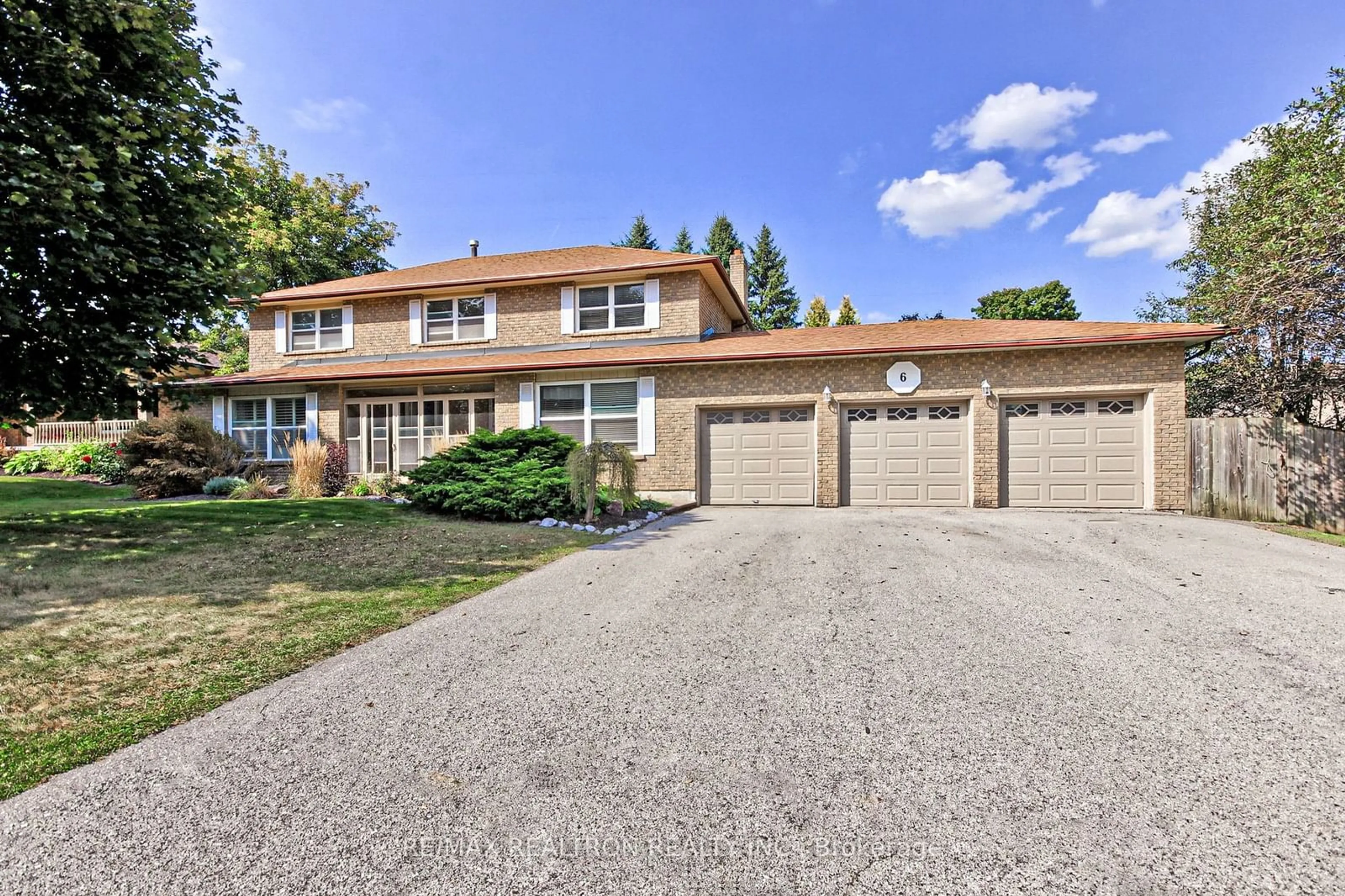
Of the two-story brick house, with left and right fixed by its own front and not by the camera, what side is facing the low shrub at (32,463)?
right

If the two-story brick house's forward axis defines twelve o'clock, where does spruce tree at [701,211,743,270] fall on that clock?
The spruce tree is roughly at 6 o'clock from the two-story brick house.

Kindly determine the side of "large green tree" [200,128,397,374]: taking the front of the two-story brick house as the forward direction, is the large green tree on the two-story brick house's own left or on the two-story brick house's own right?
on the two-story brick house's own right

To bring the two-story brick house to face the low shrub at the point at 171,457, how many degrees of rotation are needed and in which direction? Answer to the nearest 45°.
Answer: approximately 90° to its right

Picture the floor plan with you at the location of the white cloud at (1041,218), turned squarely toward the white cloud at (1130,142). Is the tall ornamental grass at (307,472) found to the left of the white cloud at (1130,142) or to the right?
right

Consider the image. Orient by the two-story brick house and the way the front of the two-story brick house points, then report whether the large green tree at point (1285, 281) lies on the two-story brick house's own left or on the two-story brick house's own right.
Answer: on the two-story brick house's own left

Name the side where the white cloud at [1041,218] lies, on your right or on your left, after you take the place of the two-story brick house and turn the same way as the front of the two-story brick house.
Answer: on your left

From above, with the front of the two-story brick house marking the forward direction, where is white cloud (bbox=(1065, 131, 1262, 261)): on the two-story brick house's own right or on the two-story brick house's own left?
on the two-story brick house's own left

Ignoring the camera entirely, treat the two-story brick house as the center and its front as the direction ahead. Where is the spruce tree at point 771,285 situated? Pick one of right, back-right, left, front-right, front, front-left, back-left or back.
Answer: back

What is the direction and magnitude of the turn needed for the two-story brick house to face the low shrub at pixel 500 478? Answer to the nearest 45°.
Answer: approximately 45° to its right

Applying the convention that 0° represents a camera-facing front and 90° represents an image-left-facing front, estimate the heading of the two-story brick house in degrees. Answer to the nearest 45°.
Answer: approximately 0°

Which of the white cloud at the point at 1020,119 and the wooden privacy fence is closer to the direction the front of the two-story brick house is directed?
the wooden privacy fence
